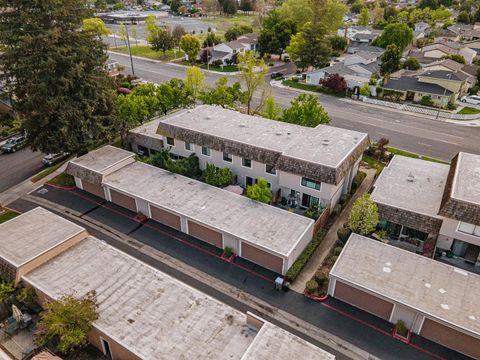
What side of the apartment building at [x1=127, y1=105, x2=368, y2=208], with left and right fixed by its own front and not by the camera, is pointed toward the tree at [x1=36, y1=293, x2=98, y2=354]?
front

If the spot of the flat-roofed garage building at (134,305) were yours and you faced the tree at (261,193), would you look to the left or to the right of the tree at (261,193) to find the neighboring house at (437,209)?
right

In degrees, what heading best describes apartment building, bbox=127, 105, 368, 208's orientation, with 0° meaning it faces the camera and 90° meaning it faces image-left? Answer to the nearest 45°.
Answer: approximately 45°

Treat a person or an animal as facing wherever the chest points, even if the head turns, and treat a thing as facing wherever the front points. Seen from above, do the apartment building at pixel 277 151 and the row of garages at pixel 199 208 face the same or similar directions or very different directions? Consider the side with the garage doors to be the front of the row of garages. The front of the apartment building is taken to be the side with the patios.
same or similar directions

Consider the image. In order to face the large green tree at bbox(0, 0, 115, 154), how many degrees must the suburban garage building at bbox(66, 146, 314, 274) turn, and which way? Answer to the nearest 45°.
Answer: approximately 90° to its right

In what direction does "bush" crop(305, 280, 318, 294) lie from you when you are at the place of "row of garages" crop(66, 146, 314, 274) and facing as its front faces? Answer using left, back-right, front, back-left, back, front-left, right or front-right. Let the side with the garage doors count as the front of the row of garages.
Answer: left

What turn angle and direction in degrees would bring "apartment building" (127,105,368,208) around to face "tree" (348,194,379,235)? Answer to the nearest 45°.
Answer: approximately 90° to its left

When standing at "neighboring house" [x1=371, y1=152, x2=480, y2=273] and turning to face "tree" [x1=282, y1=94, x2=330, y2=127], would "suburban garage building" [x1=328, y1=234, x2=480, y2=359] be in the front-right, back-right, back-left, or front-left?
back-left

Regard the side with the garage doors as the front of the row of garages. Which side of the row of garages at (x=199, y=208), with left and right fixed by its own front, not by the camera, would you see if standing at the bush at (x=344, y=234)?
left

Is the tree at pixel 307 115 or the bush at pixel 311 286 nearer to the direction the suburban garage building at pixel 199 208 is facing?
the bush

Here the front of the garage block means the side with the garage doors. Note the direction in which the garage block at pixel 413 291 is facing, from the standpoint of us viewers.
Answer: facing the viewer and to the left of the viewer

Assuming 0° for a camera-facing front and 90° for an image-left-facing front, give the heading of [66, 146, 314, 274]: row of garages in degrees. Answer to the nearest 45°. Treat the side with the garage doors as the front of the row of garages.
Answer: approximately 45°

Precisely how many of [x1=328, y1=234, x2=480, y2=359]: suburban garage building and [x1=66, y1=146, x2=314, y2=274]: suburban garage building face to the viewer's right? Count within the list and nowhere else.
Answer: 0
